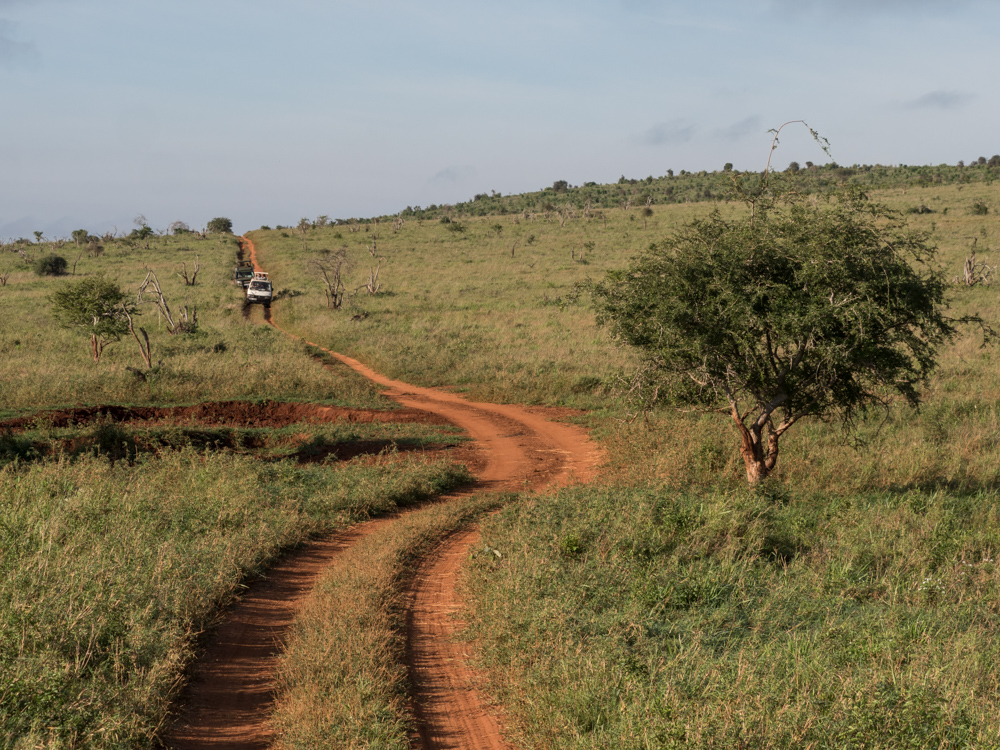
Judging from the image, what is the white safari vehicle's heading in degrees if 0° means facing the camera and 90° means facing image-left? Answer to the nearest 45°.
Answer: approximately 0°

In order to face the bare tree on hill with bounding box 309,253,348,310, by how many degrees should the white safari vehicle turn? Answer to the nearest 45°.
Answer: approximately 45° to its left

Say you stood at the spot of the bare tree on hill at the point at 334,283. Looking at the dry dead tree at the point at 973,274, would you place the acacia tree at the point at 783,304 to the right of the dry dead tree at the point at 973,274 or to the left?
right

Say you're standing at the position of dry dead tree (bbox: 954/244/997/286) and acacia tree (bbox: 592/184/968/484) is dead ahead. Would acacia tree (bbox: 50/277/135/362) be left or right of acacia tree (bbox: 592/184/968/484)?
right

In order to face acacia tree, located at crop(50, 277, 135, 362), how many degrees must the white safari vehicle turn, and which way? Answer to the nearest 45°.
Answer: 0° — it already faces it

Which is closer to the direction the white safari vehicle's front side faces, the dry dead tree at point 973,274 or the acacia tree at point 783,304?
the acacia tree

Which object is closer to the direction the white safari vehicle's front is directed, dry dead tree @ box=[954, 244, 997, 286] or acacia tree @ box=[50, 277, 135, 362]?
the acacia tree

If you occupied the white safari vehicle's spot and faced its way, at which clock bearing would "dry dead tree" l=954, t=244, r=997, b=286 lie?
The dry dead tree is roughly at 10 o'clock from the white safari vehicle.

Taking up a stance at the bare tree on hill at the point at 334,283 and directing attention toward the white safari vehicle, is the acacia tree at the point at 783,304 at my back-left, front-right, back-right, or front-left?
back-left
